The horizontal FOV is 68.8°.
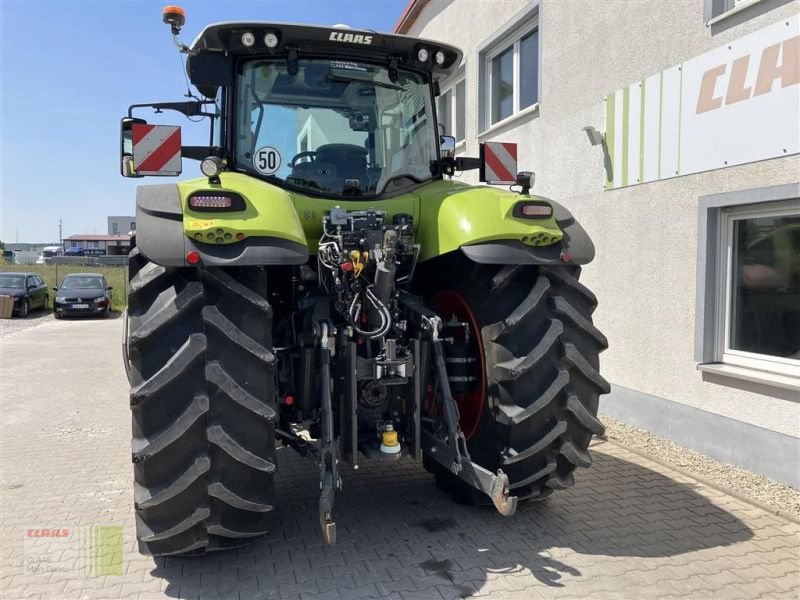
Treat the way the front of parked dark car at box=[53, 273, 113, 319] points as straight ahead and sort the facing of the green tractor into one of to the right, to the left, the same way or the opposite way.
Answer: the opposite way

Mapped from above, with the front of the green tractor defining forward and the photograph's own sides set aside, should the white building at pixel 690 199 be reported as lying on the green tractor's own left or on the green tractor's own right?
on the green tractor's own right

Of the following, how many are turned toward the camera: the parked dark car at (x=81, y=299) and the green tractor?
1

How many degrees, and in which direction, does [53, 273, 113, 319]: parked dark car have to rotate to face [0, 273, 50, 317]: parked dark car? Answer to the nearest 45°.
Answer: approximately 135° to its right

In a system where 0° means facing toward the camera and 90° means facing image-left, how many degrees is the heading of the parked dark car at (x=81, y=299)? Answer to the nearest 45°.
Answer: approximately 0°

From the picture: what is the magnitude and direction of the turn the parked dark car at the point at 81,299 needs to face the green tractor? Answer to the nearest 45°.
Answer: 0° — it already faces it

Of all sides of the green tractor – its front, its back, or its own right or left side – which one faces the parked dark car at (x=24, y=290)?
front

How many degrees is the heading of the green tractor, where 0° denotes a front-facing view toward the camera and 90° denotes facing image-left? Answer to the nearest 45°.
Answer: approximately 135°

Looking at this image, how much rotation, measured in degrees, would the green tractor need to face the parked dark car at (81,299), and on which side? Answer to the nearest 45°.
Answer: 0° — it already faces it

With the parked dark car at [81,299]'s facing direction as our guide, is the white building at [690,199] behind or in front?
in front

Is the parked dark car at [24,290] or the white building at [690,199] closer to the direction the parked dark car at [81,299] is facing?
the white building

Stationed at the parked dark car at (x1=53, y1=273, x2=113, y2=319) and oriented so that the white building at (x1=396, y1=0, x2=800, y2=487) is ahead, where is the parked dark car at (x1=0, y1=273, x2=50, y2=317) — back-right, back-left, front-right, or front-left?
back-right
